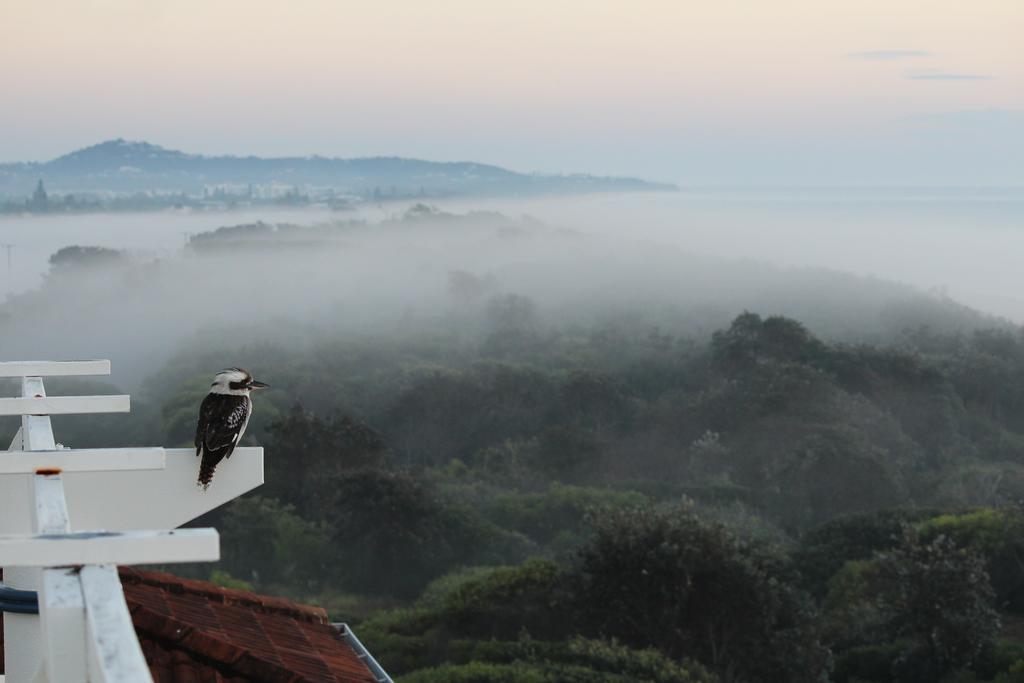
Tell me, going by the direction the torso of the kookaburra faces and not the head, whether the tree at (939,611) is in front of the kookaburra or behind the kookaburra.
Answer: in front

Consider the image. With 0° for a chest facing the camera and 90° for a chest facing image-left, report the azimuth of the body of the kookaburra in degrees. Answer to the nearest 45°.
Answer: approximately 225°

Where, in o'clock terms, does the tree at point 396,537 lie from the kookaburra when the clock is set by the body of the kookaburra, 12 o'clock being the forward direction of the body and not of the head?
The tree is roughly at 11 o'clock from the kookaburra.

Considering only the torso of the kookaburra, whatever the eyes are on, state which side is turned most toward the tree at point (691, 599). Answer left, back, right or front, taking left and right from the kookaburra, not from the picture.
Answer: front

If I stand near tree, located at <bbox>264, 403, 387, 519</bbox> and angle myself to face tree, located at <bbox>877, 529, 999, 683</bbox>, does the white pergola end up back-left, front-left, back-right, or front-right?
front-right

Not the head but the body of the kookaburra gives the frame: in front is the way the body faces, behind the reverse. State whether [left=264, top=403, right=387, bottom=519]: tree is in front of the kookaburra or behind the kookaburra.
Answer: in front

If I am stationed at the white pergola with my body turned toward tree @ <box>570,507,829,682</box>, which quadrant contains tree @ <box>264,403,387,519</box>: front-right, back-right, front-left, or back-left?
front-left
